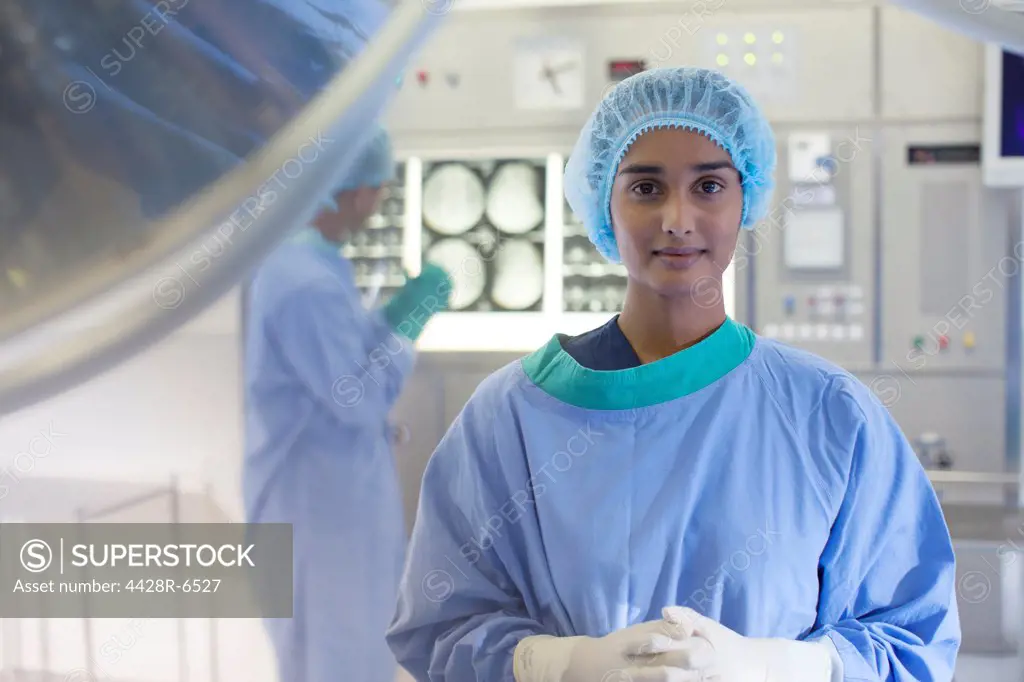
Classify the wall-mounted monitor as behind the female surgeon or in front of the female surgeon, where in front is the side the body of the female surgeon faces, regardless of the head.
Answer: behind

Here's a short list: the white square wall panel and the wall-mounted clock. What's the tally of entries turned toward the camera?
2

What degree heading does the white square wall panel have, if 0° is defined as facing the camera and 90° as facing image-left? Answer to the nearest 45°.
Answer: approximately 0°

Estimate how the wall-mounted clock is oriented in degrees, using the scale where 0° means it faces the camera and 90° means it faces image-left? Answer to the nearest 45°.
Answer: approximately 0°

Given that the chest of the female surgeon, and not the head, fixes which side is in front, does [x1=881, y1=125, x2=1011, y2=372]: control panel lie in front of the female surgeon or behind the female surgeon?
behind
